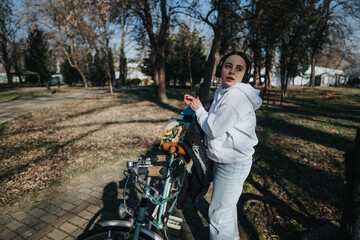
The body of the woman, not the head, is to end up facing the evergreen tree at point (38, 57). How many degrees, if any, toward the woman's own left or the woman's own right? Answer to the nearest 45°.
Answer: approximately 45° to the woman's own right

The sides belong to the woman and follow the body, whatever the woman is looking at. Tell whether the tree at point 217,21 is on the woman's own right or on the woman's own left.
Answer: on the woman's own right

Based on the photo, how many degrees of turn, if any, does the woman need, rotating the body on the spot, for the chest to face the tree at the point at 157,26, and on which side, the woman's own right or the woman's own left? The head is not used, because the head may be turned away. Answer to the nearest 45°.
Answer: approximately 90° to the woman's own right

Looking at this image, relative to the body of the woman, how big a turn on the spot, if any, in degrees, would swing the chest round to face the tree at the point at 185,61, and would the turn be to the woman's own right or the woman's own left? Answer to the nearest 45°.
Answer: approximately 90° to the woman's own right

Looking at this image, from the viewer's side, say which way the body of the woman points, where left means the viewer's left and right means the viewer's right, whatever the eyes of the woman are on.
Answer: facing to the left of the viewer
